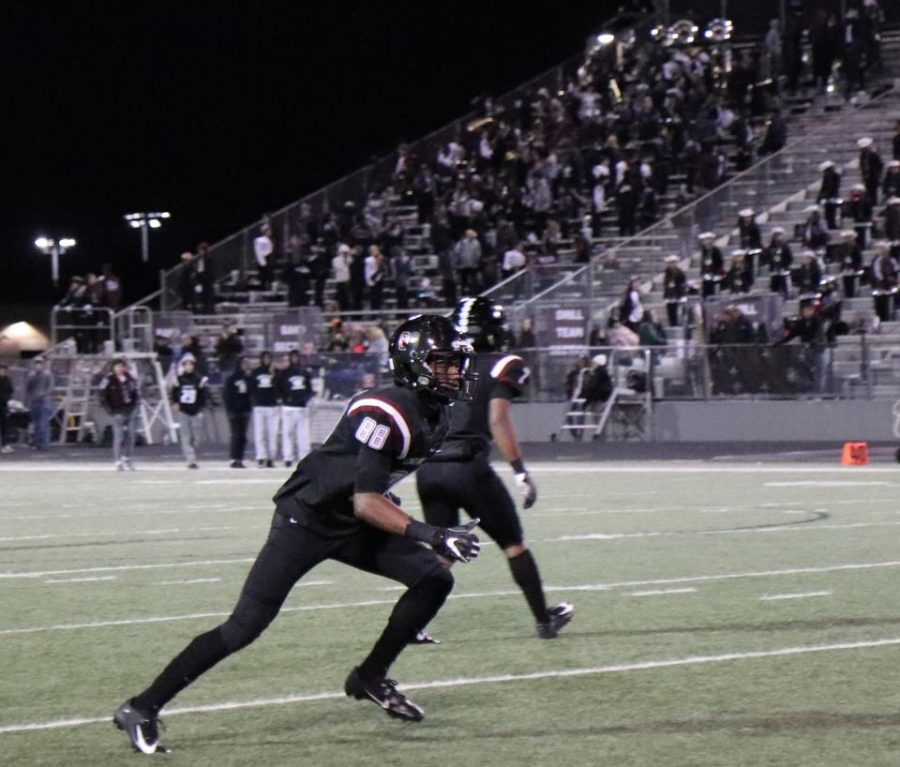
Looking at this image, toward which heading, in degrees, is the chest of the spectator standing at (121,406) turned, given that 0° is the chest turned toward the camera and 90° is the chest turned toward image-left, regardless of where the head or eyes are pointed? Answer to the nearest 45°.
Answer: approximately 0°

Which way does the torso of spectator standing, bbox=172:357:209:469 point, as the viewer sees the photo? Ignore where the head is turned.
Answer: toward the camera

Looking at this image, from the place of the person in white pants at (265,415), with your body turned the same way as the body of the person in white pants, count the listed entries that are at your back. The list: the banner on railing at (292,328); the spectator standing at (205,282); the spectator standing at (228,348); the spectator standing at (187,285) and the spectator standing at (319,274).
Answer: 5

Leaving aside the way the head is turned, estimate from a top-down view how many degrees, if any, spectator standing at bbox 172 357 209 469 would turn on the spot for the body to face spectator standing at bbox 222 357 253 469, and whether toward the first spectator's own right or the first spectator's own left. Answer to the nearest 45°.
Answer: approximately 90° to the first spectator's own left

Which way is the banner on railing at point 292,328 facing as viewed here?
toward the camera

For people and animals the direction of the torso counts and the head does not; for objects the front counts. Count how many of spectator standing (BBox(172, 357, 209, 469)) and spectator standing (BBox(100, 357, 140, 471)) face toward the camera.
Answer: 2

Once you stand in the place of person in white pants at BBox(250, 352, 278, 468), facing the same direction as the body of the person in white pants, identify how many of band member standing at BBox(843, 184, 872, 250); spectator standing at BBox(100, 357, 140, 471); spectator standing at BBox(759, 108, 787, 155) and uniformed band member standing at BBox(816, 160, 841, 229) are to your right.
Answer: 1

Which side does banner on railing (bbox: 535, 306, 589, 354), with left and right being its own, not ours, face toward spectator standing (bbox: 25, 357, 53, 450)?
right

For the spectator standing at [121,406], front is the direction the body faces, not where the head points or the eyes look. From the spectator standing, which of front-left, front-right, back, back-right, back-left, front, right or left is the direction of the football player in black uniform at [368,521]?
front

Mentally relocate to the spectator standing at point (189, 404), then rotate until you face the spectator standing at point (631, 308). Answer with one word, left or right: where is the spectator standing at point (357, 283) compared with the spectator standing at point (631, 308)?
left

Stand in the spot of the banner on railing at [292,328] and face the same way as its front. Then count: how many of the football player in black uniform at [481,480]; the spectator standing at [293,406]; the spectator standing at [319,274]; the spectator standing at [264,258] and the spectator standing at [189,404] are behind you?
2
